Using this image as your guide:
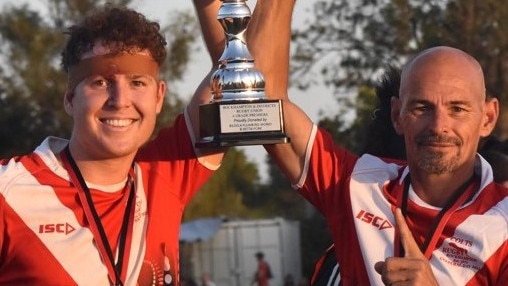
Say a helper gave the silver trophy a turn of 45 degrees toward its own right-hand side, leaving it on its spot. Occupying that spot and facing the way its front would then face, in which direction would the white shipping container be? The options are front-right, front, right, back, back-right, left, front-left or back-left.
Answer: back-right

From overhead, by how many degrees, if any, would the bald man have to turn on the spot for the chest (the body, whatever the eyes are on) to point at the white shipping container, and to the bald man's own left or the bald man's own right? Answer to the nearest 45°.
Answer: approximately 180°

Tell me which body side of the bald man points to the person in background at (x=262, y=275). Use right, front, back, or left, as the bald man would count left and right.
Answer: back

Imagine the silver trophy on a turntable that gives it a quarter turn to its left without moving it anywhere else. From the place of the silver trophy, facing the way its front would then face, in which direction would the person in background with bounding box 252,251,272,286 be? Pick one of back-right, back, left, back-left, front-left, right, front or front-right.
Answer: left

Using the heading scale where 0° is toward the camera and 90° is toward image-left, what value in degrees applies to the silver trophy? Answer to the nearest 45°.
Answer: approximately 0°

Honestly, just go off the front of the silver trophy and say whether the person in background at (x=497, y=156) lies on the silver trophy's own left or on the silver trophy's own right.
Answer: on the silver trophy's own left
